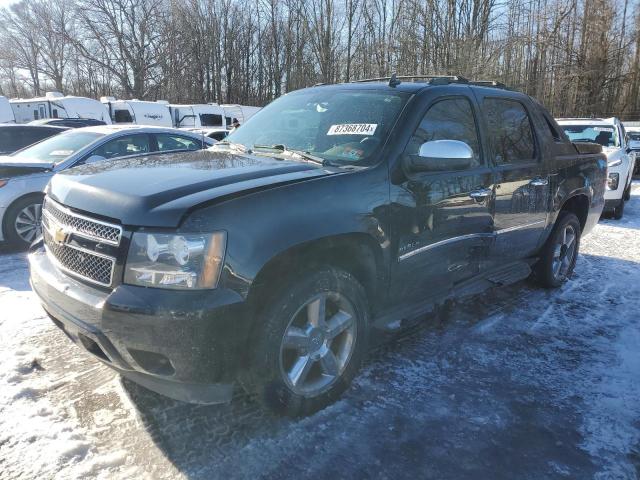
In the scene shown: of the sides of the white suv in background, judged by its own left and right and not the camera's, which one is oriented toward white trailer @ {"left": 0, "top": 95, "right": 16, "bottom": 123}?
right

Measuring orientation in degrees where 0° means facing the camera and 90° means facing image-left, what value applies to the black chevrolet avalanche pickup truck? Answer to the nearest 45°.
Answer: approximately 45°

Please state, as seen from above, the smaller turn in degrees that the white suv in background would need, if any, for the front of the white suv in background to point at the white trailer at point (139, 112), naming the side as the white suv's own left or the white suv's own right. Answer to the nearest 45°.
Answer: approximately 90° to the white suv's own right

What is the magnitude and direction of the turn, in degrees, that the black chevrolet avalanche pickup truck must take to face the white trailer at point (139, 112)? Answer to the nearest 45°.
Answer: approximately 135° to its right

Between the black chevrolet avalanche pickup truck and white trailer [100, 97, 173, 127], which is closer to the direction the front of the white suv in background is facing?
the black chevrolet avalanche pickup truck

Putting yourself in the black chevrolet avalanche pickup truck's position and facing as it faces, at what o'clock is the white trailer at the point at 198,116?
The white trailer is roughly at 4 o'clock from the black chevrolet avalanche pickup truck.

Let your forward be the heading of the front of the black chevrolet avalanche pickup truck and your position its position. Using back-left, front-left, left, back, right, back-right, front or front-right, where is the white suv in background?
back

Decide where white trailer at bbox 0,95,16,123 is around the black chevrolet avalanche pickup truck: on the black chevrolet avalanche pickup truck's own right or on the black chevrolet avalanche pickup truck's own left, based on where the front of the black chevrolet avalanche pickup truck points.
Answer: on the black chevrolet avalanche pickup truck's own right

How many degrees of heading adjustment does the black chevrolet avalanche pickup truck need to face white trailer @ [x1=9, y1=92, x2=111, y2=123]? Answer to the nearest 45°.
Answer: approximately 90° to its right

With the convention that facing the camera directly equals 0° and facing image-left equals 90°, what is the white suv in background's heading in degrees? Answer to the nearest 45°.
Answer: approximately 0°
